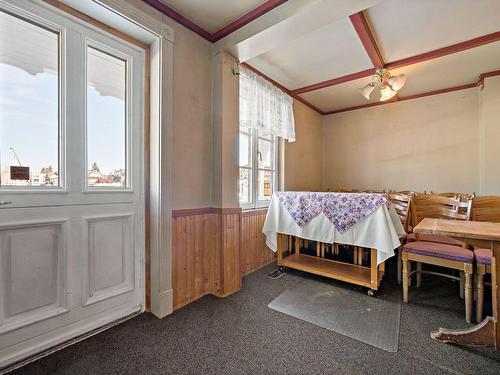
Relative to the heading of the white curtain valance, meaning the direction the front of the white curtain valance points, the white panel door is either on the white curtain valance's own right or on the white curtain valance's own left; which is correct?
on the white curtain valance's own right

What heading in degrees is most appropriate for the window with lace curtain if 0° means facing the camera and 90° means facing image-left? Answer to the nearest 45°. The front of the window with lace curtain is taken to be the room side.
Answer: approximately 315°

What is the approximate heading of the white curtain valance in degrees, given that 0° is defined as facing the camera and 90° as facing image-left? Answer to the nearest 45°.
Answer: approximately 315°

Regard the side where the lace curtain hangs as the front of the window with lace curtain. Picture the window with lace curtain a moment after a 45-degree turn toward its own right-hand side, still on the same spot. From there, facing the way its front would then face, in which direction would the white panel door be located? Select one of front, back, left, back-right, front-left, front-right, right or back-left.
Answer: front-right

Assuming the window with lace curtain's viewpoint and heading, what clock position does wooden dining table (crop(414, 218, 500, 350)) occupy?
The wooden dining table is roughly at 12 o'clock from the window with lace curtain.

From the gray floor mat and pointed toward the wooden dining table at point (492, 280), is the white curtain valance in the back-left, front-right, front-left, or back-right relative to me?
back-left

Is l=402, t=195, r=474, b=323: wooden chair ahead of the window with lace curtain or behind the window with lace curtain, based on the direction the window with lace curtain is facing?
ahead

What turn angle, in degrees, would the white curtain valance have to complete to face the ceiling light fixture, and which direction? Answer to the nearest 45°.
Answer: approximately 45° to its left

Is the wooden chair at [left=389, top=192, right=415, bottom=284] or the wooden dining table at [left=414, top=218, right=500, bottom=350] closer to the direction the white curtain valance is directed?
the wooden dining table

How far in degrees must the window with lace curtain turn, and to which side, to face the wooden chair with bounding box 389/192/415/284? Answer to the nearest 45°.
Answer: approximately 45° to its left

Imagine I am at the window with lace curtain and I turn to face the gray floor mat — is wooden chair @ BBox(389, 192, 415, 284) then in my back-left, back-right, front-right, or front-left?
front-left
